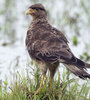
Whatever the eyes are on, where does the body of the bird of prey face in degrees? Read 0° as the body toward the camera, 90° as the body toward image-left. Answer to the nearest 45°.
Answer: approximately 90°
